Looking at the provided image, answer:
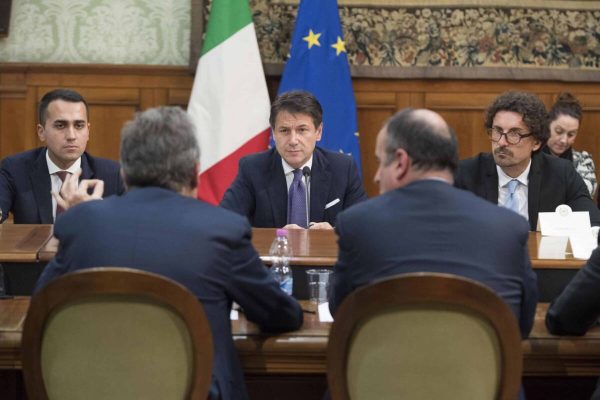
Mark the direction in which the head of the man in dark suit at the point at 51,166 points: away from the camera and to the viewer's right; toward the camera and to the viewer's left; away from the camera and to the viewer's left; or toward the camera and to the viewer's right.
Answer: toward the camera and to the viewer's right

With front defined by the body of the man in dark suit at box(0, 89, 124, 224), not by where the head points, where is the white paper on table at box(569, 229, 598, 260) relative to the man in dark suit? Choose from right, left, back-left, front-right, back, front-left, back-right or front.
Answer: front-left

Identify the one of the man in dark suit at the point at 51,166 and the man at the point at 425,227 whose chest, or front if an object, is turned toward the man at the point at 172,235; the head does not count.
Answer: the man in dark suit

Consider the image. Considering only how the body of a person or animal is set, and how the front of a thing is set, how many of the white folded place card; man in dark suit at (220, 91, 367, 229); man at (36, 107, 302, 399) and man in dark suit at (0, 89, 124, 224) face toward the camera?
3

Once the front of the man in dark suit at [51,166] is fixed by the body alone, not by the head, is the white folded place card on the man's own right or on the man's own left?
on the man's own left

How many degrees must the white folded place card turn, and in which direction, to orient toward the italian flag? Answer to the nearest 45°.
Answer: approximately 135° to its right

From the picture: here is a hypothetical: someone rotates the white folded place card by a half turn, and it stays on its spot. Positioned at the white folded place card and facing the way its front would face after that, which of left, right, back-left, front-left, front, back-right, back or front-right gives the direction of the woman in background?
front

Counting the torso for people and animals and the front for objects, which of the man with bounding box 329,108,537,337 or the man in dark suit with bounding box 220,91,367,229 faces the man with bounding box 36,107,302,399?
the man in dark suit

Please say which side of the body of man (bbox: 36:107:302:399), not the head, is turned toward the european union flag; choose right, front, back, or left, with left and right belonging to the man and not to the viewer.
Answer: front

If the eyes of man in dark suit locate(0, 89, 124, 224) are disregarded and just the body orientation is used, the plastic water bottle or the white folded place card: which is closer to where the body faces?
the plastic water bottle

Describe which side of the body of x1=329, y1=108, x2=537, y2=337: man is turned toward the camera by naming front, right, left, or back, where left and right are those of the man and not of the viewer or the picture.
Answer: back

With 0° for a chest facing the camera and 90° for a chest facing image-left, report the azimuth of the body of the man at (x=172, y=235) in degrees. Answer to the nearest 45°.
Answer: approximately 180°

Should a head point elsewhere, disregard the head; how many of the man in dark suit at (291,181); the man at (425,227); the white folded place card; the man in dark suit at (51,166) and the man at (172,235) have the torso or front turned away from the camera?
2
